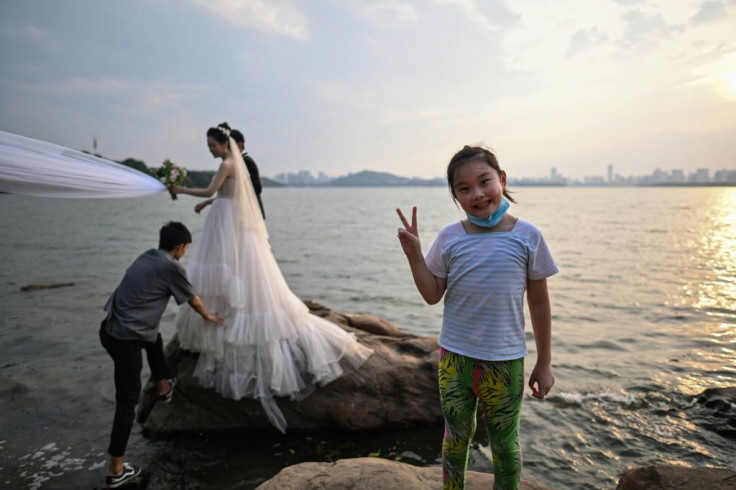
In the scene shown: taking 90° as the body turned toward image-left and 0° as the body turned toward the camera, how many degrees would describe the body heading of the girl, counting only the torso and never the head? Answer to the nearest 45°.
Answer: approximately 0°

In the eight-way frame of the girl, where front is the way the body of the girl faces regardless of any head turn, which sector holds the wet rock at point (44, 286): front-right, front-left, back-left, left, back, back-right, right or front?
back-right

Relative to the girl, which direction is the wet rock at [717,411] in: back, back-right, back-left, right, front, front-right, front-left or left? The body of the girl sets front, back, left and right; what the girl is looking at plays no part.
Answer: back-left

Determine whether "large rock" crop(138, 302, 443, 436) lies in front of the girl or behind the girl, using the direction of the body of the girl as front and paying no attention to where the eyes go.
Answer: behind

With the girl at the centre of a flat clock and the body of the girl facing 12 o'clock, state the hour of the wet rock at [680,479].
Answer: The wet rock is roughly at 8 o'clock from the girl.

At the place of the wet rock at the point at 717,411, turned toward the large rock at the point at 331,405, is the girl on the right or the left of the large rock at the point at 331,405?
left
